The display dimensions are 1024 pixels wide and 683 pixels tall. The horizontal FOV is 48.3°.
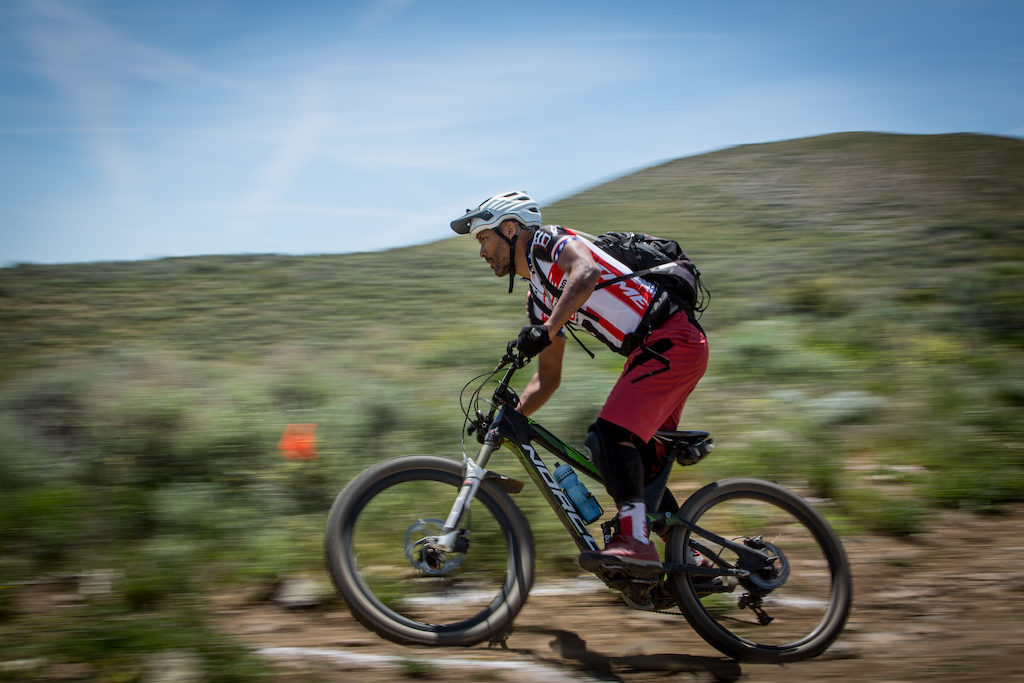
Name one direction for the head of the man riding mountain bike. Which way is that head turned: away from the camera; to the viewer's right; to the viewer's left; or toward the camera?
to the viewer's left

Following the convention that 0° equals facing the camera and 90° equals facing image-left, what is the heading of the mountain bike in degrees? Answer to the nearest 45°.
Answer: approximately 90°

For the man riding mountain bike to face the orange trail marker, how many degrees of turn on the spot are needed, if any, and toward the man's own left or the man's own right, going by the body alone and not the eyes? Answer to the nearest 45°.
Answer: approximately 45° to the man's own right

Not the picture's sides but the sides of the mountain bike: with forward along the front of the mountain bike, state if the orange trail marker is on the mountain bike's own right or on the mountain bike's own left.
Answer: on the mountain bike's own right

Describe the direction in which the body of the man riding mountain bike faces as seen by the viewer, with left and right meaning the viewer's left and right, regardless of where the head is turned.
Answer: facing to the left of the viewer
